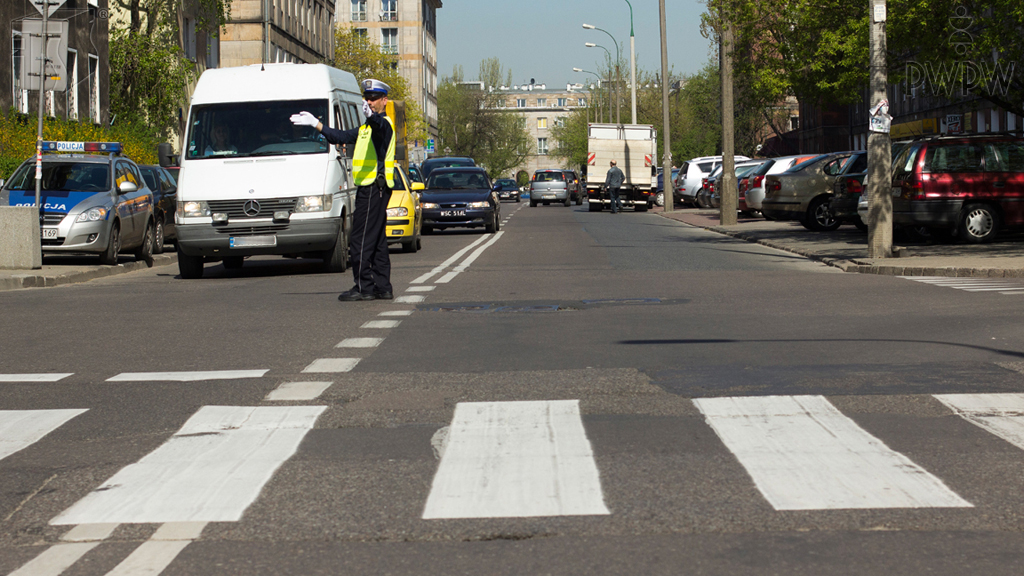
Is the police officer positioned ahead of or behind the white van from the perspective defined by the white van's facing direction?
ahead

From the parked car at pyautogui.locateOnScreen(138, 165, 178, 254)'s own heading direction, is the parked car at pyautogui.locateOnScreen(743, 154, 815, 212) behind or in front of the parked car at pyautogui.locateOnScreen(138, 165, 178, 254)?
behind

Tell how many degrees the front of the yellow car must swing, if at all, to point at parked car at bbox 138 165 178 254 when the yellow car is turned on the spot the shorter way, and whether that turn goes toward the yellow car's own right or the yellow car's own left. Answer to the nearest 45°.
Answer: approximately 90° to the yellow car's own right

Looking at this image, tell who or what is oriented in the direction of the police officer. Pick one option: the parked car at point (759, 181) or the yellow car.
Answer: the yellow car

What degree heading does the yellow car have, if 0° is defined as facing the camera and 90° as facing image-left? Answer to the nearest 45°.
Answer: approximately 0°

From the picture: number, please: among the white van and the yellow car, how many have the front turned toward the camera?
2

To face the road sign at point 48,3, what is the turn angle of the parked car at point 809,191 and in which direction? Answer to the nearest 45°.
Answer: approximately 180°

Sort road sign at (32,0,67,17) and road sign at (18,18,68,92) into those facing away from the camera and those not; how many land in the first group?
2

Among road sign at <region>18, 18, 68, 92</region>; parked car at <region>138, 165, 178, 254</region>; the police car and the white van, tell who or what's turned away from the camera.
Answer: the road sign

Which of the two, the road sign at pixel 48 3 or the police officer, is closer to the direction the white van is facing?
the police officer
